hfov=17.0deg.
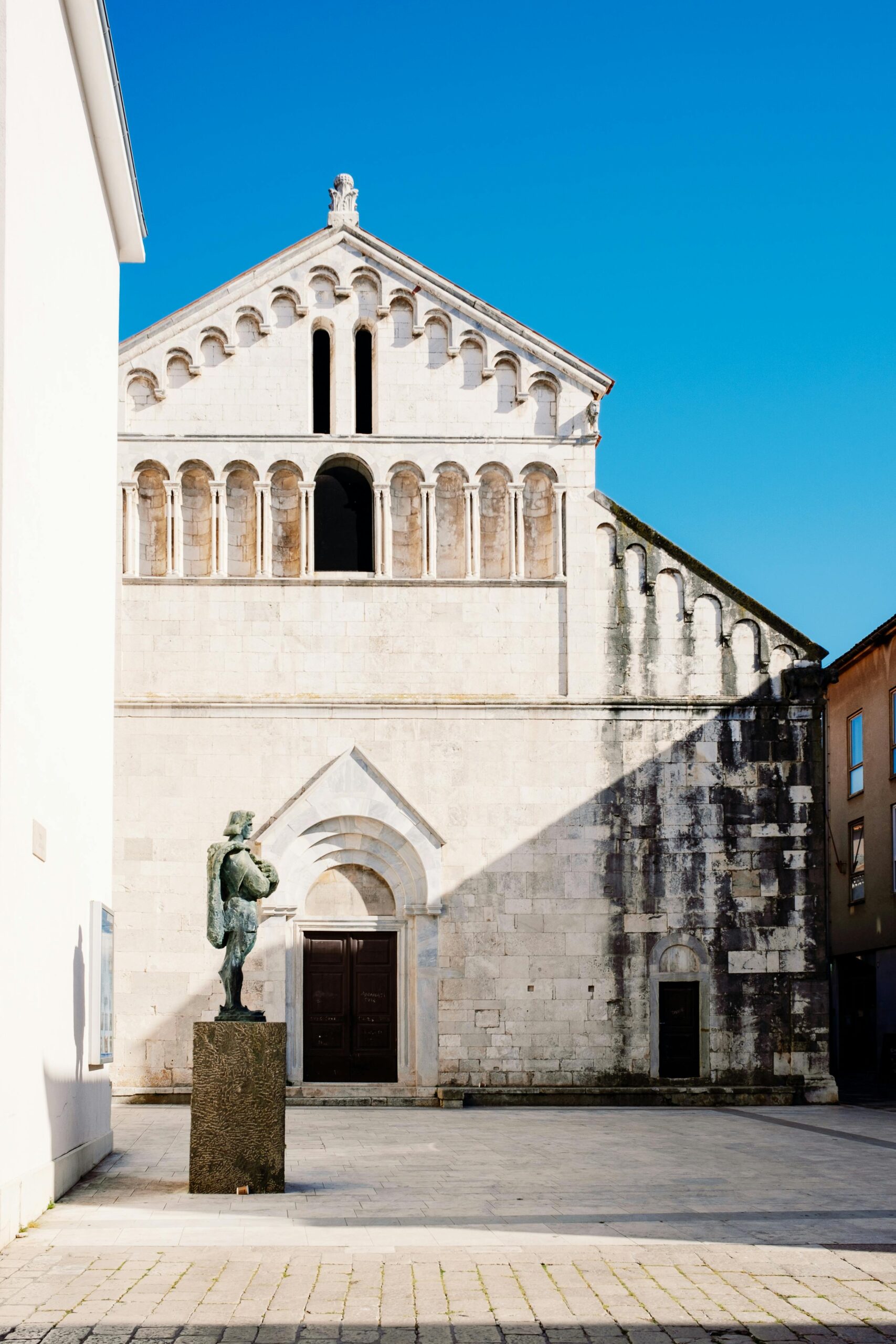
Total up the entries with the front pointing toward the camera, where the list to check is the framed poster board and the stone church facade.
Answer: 1

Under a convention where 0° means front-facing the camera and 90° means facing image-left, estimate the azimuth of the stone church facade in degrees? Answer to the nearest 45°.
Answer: approximately 0°

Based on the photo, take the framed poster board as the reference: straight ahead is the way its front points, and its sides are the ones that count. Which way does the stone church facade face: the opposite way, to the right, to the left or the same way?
to the right

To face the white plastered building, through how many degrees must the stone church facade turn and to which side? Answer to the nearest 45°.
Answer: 0° — it already faces it

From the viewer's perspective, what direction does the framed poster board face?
to the viewer's right

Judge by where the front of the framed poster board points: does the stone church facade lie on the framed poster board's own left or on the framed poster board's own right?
on the framed poster board's own left

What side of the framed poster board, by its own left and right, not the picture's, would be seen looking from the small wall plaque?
right

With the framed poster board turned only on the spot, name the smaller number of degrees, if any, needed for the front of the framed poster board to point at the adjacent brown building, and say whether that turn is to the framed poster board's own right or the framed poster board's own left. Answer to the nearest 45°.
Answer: approximately 45° to the framed poster board's own left
